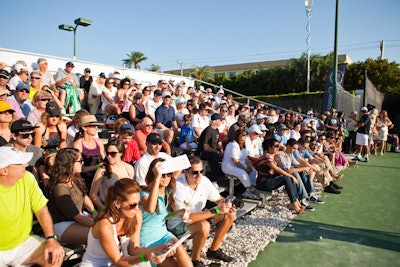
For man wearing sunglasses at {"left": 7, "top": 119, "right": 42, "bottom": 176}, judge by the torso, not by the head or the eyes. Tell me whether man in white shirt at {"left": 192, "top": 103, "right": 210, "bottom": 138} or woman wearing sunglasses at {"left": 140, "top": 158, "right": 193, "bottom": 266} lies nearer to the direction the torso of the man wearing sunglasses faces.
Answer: the woman wearing sunglasses

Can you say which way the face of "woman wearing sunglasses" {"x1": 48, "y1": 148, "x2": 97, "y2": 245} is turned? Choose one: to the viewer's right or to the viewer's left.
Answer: to the viewer's right

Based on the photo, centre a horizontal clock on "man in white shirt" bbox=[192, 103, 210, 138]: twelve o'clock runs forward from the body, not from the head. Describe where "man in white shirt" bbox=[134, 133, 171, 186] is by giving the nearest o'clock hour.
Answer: "man in white shirt" bbox=[134, 133, 171, 186] is roughly at 2 o'clock from "man in white shirt" bbox=[192, 103, 210, 138].

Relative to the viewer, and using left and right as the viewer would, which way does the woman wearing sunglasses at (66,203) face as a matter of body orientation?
facing to the right of the viewer

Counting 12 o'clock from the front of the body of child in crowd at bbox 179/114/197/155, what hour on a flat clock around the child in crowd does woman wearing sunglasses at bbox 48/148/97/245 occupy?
The woman wearing sunglasses is roughly at 2 o'clock from the child in crowd.

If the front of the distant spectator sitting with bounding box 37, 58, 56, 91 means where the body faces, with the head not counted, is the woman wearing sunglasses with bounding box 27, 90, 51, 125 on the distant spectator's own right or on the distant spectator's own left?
on the distant spectator's own right

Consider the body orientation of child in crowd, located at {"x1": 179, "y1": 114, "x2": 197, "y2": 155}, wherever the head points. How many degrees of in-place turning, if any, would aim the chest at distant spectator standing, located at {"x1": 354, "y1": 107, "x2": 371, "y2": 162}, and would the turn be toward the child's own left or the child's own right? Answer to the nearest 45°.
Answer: approximately 90° to the child's own left

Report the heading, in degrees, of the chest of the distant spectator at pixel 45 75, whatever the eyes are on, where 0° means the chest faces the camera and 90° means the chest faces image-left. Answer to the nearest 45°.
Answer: approximately 315°

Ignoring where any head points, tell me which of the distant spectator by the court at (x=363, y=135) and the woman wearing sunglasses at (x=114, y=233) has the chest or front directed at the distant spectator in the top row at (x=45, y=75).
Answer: the distant spectator by the court at (x=363, y=135)

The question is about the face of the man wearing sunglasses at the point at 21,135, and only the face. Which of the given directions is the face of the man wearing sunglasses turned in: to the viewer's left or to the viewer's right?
to the viewer's right

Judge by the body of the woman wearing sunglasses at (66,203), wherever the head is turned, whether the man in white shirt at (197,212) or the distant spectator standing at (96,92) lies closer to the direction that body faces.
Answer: the man in white shirt

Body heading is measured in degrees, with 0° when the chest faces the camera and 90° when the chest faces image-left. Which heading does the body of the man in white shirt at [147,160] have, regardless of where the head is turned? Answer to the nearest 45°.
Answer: approximately 315°

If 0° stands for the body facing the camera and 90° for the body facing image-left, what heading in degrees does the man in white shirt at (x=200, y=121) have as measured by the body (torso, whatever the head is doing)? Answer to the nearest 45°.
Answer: approximately 315°
